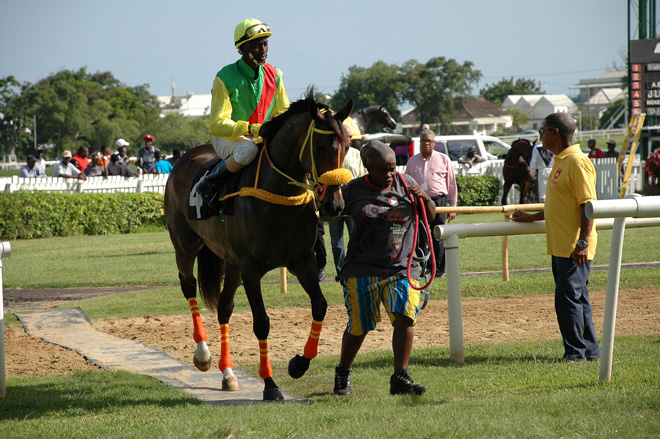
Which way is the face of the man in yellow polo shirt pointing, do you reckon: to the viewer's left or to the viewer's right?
to the viewer's left

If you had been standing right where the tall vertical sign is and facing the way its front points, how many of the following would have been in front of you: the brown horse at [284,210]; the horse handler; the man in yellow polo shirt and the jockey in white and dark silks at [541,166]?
4

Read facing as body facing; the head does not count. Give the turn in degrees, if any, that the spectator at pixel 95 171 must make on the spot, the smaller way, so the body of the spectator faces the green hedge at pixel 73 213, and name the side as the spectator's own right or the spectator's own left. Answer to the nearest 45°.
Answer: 0° — they already face it

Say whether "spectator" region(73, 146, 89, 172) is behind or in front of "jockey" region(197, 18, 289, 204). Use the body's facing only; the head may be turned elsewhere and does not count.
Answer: behind

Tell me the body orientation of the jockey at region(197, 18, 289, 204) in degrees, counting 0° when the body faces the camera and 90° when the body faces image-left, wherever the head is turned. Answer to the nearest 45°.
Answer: approximately 315°

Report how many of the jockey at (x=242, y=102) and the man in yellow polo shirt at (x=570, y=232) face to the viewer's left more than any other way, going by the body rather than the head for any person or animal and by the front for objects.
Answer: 1

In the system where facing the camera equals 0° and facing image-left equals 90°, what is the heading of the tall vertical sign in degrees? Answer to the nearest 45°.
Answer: approximately 0°

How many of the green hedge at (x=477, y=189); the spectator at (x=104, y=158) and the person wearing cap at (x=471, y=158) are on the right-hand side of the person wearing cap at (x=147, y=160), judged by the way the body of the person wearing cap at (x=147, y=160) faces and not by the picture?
1

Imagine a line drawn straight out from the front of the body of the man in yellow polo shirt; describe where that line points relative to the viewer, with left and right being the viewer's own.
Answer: facing to the left of the viewer

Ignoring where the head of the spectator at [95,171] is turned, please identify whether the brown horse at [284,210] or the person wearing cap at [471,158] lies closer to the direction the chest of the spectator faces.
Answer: the brown horse

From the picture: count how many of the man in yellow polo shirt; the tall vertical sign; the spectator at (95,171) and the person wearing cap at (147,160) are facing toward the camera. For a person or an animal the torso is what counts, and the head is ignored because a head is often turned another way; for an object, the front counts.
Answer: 3

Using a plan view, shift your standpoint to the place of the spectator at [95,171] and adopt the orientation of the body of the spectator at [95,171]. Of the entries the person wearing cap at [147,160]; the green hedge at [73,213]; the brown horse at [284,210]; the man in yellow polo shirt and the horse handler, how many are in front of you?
4

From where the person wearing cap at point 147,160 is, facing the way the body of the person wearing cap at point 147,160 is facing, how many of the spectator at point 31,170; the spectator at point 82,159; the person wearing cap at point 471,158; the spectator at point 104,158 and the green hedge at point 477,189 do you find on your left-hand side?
2
